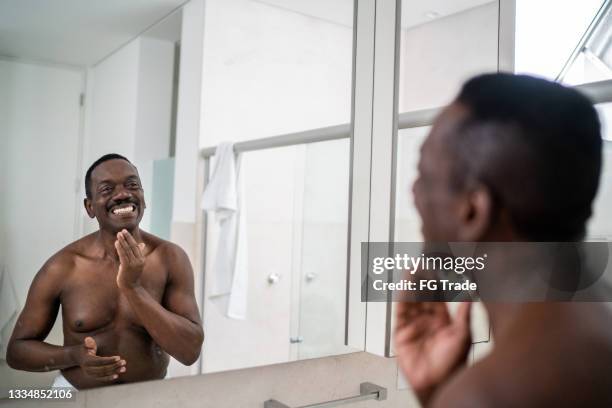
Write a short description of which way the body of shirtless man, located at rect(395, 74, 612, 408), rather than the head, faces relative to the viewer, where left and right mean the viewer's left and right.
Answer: facing away from the viewer and to the left of the viewer

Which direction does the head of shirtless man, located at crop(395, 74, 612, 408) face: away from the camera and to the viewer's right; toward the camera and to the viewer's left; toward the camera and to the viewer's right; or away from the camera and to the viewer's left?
away from the camera and to the viewer's left

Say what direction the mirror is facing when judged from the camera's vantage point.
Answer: facing the viewer and to the right of the viewer
